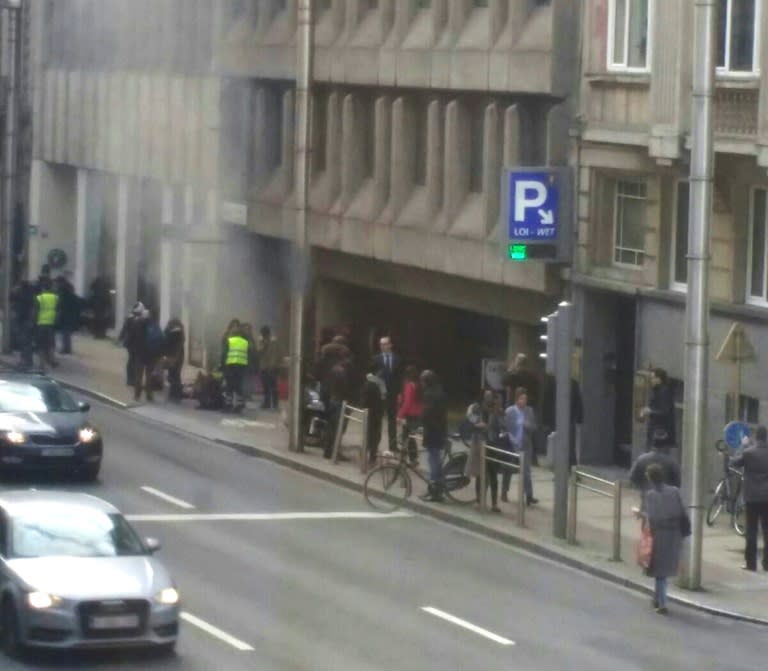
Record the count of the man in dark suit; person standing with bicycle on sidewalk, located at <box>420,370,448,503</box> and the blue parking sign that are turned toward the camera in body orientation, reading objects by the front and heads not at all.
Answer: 2

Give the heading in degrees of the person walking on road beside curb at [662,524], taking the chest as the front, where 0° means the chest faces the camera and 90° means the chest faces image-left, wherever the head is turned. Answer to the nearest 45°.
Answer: approximately 135°

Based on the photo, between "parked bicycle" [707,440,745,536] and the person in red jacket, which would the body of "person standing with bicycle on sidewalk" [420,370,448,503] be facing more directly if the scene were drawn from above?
the person in red jacket

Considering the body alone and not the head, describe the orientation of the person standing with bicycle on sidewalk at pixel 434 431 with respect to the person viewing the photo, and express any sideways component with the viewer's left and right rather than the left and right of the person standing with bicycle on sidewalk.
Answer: facing to the left of the viewer

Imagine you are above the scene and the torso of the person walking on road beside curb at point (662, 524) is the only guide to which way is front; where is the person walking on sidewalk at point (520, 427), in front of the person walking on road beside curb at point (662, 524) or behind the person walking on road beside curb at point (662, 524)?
in front

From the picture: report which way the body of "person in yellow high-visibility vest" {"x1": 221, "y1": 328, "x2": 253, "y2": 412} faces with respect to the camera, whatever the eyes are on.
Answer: away from the camera

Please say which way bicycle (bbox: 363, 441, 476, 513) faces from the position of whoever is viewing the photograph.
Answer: facing to the left of the viewer

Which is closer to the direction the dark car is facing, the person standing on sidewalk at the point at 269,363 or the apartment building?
the apartment building
